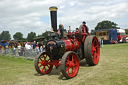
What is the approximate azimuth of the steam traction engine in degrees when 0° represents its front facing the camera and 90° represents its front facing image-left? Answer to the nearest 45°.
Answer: approximately 45°

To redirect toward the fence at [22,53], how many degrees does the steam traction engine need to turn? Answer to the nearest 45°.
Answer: approximately 90° to its right
